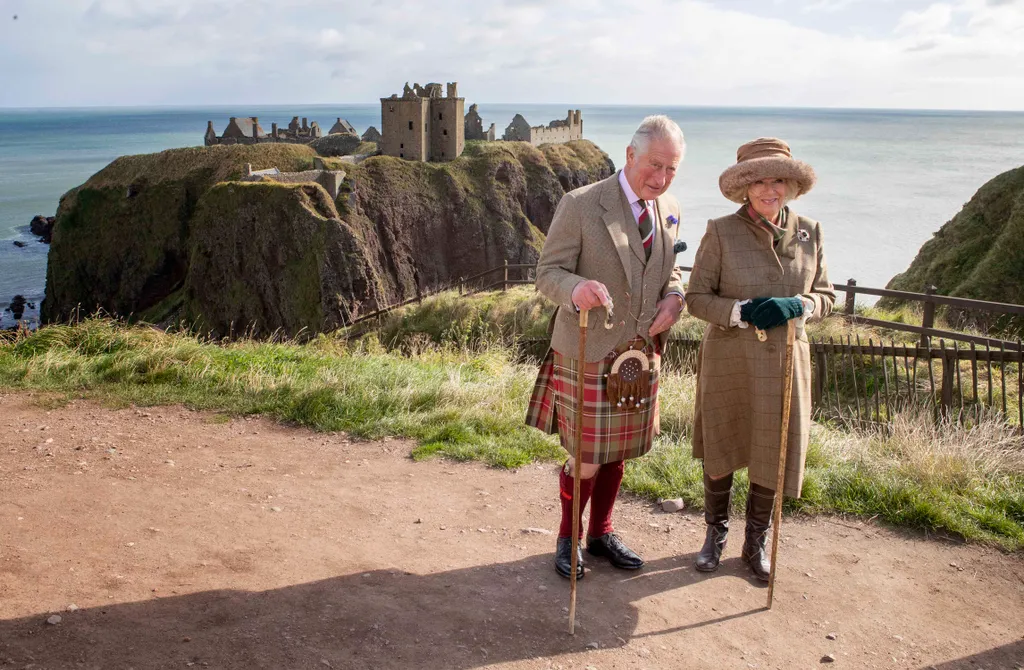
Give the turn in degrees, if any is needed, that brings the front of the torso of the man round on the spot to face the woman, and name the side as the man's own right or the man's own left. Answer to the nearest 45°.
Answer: approximately 45° to the man's own left

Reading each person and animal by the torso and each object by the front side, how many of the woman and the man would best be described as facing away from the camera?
0

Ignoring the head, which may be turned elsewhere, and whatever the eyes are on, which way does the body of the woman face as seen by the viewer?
toward the camera

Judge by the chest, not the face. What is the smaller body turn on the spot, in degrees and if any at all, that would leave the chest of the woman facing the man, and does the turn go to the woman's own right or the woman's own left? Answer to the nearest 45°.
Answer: approximately 45° to the woman's own right

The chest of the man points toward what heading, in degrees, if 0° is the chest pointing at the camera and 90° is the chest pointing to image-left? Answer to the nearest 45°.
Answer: approximately 315°

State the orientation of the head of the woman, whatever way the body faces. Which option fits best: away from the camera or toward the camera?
toward the camera
